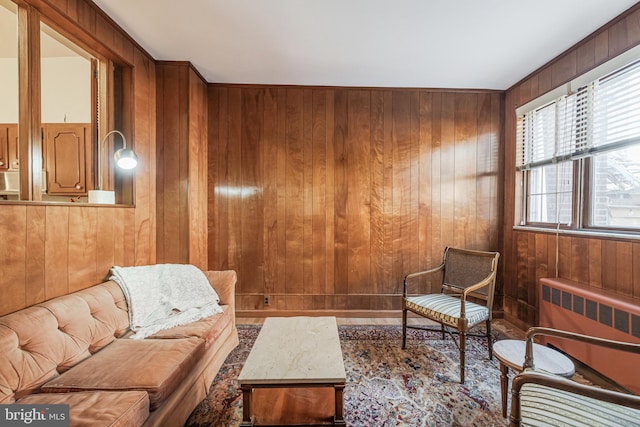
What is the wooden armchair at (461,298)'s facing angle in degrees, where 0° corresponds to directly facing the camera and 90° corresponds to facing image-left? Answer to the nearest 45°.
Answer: approximately 45°

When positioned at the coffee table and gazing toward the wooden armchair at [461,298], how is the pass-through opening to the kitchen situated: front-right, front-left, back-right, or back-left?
back-left

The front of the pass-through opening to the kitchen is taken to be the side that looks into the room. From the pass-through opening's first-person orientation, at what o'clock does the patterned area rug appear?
The patterned area rug is roughly at 12 o'clock from the pass-through opening to the kitchen.

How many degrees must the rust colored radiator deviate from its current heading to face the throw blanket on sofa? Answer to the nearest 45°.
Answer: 0° — it already faces it

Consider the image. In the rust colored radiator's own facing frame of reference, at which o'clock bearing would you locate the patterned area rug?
The patterned area rug is roughly at 12 o'clock from the rust colored radiator.

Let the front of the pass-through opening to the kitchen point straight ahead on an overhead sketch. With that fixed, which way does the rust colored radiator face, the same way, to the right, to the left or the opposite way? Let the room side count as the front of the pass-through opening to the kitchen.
the opposite way
